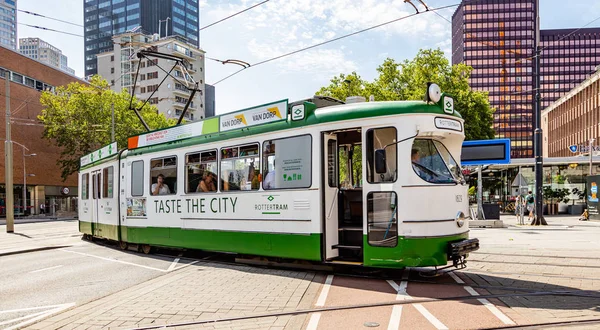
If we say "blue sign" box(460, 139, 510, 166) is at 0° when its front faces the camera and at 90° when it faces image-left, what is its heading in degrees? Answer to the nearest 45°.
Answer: approximately 0°

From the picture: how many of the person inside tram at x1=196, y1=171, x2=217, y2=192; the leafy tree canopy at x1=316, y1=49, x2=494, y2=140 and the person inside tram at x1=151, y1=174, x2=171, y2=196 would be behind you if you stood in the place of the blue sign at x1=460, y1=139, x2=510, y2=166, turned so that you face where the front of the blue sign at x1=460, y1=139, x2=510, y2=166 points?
1

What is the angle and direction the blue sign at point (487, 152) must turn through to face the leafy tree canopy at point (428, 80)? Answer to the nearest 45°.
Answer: approximately 180°

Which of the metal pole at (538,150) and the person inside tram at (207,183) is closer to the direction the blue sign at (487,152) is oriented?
the person inside tram
